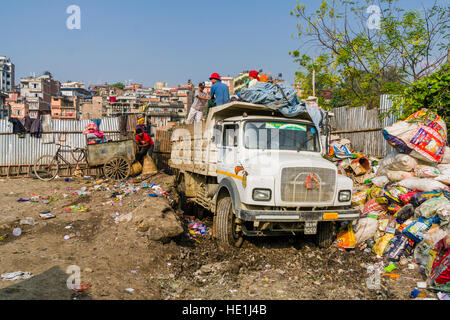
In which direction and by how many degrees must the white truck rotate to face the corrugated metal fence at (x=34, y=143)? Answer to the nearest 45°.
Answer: approximately 180°

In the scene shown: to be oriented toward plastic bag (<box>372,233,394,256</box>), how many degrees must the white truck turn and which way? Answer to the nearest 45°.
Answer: approximately 45° to its left

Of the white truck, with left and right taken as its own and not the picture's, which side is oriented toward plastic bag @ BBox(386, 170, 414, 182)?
left

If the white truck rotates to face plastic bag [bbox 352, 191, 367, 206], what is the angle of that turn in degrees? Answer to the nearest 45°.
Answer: approximately 90° to its left

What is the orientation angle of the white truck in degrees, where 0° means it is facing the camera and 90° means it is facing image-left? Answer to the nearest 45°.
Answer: approximately 315°

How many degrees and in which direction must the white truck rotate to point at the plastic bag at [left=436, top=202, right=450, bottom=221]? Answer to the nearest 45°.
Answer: approximately 45° to its left

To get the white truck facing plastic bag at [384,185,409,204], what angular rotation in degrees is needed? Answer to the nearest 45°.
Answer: approximately 90° to its left

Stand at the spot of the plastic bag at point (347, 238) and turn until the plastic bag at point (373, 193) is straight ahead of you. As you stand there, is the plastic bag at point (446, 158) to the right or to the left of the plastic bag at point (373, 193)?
right

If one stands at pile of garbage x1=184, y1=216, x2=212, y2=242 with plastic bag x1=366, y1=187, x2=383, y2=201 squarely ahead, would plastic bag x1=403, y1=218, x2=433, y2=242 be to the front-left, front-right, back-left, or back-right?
front-right

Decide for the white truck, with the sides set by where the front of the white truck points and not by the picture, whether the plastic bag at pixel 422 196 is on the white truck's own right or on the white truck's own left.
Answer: on the white truck's own left

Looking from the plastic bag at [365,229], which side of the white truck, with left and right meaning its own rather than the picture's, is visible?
front

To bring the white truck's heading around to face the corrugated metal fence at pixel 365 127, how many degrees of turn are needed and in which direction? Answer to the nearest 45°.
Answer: approximately 90° to its left
